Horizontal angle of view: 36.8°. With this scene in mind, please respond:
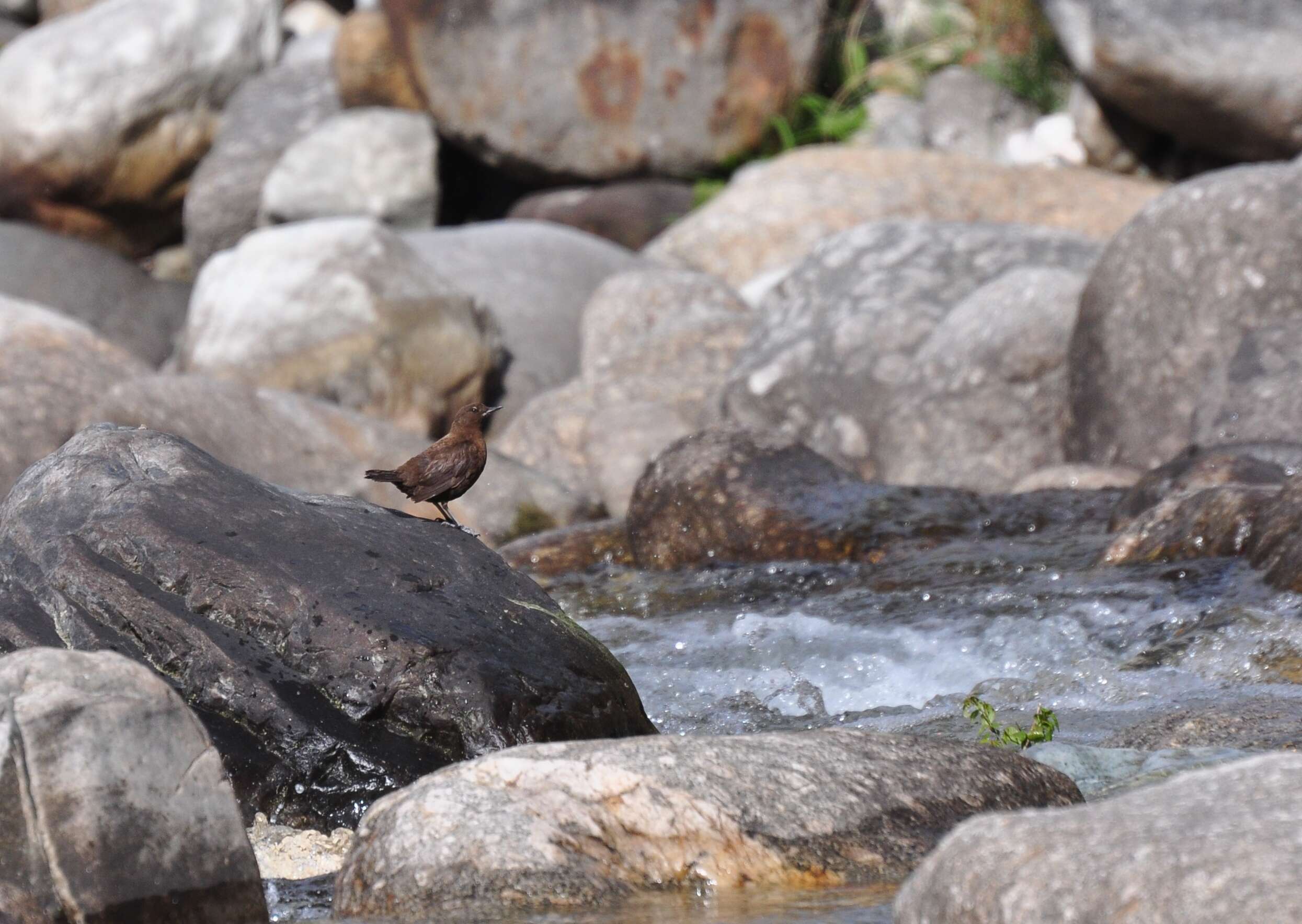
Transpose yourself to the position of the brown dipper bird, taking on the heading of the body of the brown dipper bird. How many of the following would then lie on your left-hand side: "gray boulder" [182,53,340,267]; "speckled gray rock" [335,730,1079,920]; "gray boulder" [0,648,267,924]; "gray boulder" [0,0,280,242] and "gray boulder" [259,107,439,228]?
3

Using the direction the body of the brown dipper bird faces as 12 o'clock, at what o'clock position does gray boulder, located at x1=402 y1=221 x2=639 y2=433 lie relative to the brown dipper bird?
The gray boulder is roughly at 9 o'clock from the brown dipper bird.

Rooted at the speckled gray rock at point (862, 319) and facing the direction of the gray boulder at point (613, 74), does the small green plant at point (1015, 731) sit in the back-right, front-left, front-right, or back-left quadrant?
back-left

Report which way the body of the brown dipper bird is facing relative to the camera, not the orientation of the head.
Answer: to the viewer's right

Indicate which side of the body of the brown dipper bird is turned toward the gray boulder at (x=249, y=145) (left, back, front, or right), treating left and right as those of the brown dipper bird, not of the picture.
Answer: left

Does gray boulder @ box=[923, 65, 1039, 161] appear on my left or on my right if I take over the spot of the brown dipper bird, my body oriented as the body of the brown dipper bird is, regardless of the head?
on my left

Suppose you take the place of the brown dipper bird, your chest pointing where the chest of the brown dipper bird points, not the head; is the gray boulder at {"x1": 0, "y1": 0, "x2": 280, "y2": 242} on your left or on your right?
on your left

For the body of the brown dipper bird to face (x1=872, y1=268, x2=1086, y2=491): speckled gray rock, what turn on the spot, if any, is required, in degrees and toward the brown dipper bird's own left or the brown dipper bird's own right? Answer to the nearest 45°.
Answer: approximately 45° to the brown dipper bird's own left

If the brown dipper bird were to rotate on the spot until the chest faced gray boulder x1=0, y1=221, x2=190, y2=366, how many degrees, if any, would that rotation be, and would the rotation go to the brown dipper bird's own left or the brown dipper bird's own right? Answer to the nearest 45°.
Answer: approximately 90° to the brown dipper bird's own left

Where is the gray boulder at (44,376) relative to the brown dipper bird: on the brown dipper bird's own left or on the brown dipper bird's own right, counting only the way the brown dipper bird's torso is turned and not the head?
on the brown dipper bird's own left

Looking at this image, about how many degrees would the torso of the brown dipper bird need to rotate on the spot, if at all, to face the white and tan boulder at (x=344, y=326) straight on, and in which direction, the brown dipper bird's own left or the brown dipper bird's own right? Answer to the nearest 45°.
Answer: approximately 90° to the brown dipper bird's own left

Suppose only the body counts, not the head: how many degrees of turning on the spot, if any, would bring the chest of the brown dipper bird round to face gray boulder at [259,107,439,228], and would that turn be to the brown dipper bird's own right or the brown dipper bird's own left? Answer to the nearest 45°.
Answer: approximately 90° to the brown dipper bird's own left

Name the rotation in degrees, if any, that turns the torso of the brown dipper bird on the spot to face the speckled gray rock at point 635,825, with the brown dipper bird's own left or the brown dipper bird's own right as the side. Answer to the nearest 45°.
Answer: approximately 90° to the brown dipper bird's own right
